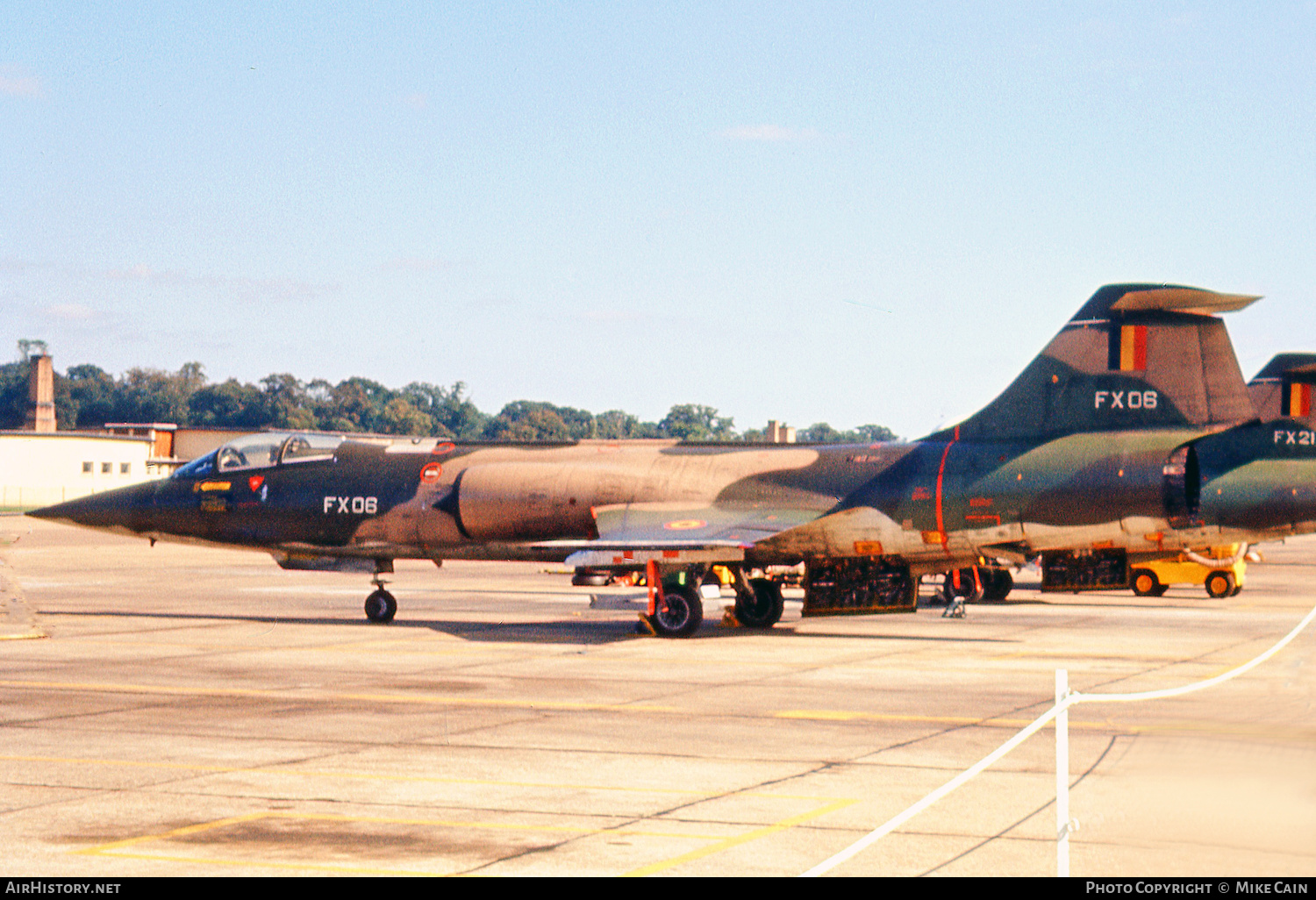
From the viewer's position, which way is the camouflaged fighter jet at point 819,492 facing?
facing to the left of the viewer

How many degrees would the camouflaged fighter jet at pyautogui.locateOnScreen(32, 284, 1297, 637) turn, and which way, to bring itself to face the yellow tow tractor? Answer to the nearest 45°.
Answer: approximately 135° to its right
